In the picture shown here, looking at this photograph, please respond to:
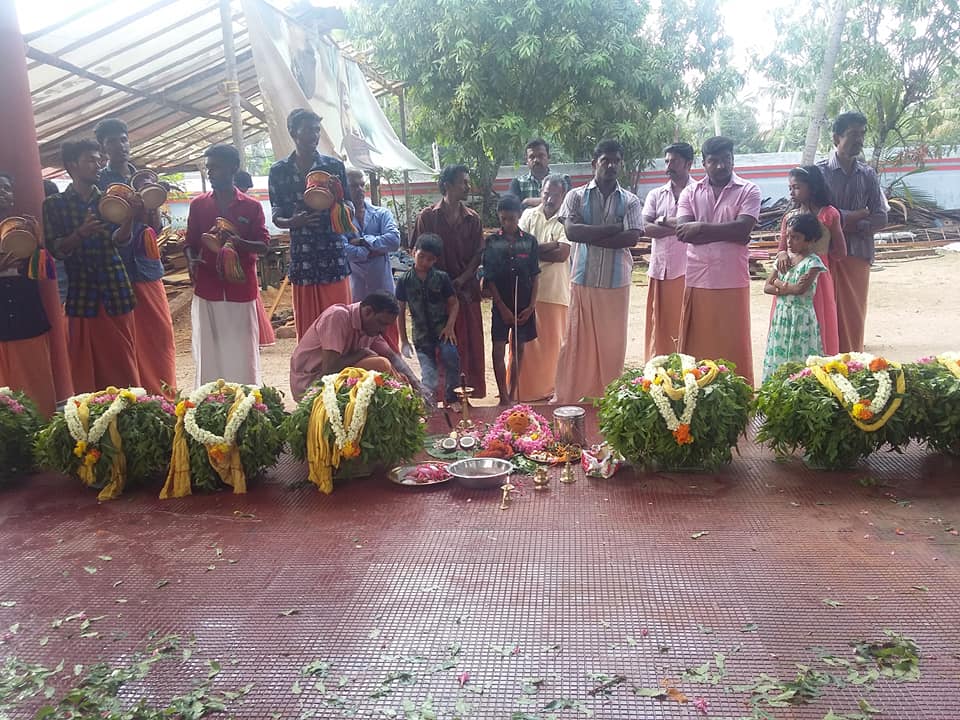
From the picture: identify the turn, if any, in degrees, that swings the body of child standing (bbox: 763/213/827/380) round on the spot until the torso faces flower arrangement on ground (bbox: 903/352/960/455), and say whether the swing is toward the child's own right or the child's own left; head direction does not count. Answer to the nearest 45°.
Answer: approximately 90° to the child's own left

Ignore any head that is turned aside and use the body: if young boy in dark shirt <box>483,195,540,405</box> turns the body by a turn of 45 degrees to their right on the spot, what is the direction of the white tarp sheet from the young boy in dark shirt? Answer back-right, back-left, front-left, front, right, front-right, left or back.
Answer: right

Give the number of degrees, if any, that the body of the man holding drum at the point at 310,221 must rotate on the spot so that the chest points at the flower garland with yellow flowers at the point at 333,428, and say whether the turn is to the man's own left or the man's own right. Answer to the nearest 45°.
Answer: approximately 45° to the man's own right

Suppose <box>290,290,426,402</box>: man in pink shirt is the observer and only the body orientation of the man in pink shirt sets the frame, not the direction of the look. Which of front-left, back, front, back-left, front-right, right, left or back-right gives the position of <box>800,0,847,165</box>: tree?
front-left

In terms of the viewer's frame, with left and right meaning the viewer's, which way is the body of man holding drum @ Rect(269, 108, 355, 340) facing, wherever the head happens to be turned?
facing the viewer and to the right of the viewer

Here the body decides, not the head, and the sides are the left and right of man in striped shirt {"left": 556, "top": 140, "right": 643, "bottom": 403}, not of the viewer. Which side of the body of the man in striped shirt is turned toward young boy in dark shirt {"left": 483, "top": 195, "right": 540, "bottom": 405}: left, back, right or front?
right

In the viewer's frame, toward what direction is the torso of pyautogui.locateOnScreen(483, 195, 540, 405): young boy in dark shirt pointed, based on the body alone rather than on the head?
toward the camera

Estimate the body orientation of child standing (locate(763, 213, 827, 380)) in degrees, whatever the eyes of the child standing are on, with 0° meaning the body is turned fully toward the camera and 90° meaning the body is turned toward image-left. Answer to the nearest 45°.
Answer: approximately 45°

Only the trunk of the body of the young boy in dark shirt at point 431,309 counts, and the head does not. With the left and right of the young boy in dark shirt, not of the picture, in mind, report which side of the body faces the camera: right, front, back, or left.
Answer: front

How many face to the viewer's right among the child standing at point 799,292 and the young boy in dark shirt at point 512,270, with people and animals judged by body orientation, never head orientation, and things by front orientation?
0

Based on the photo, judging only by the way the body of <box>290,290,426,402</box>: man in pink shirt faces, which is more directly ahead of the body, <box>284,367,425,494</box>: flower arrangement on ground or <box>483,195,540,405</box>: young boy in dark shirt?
the young boy in dark shirt
